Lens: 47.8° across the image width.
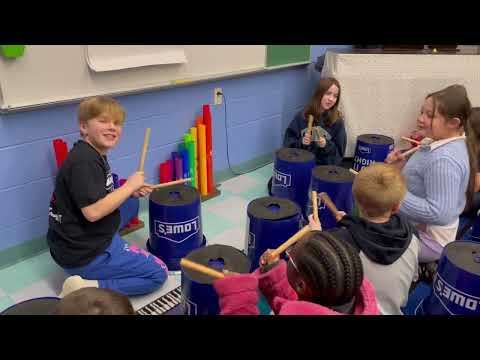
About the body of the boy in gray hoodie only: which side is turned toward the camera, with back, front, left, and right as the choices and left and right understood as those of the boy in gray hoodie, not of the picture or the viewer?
back

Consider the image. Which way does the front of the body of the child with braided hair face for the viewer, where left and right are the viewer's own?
facing away from the viewer and to the left of the viewer

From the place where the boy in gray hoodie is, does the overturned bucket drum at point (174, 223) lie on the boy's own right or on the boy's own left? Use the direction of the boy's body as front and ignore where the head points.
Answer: on the boy's own left

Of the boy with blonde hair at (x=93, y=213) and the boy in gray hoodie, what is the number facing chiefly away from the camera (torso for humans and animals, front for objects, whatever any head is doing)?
1

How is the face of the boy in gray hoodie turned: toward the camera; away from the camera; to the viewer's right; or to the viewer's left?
away from the camera

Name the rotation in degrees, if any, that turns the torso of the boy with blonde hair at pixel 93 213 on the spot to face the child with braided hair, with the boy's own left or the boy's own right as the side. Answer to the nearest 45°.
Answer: approximately 45° to the boy's own right

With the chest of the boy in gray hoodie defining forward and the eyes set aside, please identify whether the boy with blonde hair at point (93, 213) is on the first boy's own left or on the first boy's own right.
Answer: on the first boy's own left

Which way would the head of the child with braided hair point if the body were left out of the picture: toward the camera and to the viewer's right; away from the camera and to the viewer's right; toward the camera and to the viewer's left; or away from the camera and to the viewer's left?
away from the camera and to the viewer's left

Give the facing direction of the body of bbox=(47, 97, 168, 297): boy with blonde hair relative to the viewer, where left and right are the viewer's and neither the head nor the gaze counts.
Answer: facing to the right of the viewer
